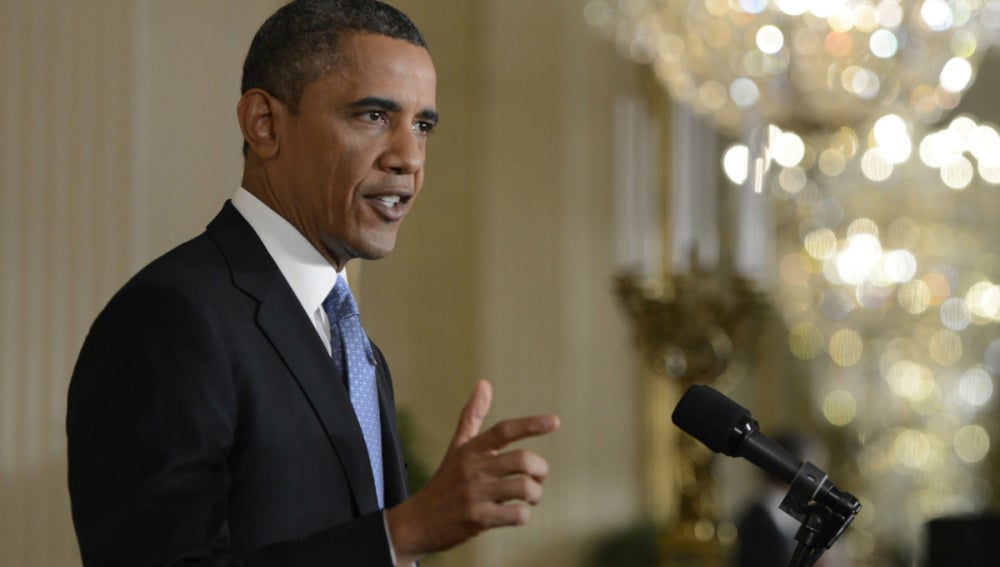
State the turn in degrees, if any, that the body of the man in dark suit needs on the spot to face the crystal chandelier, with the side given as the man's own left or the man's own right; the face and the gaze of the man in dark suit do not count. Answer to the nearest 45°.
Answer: approximately 90° to the man's own left

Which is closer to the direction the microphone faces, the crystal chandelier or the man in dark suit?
the man in dark suit

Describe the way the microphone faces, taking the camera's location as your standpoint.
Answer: facing to the left of the viewer

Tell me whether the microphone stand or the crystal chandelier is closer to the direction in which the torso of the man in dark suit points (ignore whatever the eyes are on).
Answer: the microphone stand

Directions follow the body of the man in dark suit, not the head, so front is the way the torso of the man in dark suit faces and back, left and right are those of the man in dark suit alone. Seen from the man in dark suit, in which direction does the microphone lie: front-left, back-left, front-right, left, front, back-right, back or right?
front-left

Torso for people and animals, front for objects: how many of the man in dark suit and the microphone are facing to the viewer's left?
1

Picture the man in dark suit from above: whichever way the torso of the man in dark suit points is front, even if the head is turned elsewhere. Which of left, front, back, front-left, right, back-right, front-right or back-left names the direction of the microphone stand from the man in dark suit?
front-left

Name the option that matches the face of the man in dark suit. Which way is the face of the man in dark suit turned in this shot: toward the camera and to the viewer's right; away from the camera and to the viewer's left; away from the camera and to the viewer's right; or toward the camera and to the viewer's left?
toward the camera and to the viewer's right

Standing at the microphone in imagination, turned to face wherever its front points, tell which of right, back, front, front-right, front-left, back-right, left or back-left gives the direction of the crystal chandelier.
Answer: right

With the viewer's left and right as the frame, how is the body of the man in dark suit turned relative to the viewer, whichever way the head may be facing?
facing the viewer and to the right of the viewer

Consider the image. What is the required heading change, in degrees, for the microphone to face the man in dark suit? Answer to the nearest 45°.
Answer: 0° — it already faces them
